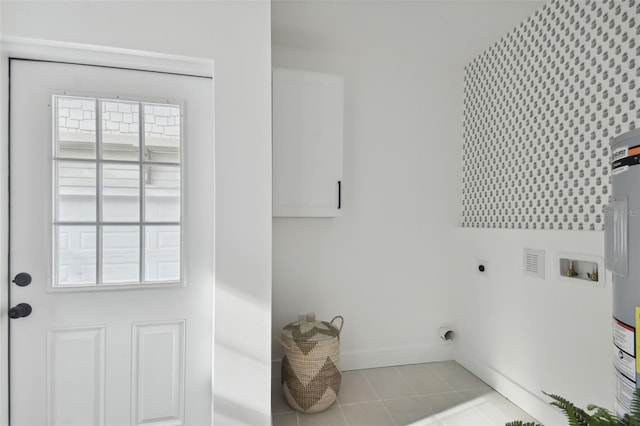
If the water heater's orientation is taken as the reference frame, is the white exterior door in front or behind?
in front

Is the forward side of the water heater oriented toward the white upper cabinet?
no

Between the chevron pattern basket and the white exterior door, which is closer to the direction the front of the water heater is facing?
the white exterior door

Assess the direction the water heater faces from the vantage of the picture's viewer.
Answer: facing the viewer and to the left of the viewer

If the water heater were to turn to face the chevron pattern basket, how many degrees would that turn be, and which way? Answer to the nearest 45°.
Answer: approximately 45° to its right

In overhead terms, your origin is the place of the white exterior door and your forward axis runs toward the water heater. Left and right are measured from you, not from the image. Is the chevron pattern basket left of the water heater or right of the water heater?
left

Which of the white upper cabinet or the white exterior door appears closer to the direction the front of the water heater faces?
the white exterior door
